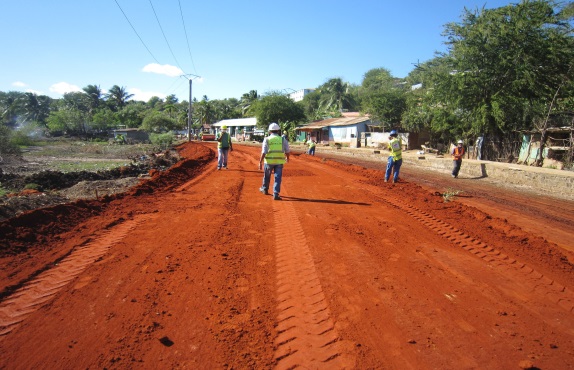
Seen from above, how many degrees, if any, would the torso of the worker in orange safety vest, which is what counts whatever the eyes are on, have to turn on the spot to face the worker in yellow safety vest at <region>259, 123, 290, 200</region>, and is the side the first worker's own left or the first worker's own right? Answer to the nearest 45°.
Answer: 0° — they already face them

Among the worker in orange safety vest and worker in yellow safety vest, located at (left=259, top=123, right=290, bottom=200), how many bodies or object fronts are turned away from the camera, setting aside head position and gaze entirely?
1

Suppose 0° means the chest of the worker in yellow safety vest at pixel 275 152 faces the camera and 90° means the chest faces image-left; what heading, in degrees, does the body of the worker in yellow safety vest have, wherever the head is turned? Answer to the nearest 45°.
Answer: approximately 180°

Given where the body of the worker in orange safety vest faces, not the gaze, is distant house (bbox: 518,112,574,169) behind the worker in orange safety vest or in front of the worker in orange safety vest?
behind

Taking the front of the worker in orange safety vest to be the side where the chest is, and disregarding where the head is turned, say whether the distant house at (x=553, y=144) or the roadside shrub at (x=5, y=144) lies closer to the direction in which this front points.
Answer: the roadside shrub

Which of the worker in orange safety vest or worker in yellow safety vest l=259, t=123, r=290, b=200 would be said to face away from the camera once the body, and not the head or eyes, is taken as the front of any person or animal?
the worker in yellow safety vest

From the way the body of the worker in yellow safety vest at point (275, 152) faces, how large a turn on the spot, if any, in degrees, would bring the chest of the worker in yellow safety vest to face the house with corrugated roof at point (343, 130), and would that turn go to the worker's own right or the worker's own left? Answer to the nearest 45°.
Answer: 0° — they already face it

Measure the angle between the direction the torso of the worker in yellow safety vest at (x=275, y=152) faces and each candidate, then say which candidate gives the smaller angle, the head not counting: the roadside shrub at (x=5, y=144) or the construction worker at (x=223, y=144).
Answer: the construction worker

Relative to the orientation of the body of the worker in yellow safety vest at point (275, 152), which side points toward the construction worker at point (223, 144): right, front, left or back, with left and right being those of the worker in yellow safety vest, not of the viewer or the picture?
front

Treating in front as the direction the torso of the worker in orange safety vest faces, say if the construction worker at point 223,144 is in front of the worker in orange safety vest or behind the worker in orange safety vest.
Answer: in front

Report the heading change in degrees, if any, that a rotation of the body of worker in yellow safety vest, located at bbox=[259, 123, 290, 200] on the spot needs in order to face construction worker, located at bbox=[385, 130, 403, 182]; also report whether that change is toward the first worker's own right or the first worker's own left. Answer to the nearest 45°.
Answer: approximately 45° to the first worker's own right

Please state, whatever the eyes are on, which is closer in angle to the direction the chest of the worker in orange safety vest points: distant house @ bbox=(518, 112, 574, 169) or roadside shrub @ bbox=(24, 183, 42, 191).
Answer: the roadside shrub

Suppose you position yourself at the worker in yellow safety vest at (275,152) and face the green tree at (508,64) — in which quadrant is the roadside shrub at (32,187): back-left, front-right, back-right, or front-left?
back-left

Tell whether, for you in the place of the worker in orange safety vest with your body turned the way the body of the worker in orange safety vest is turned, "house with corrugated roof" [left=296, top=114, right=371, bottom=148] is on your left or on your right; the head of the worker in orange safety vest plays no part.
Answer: on your right

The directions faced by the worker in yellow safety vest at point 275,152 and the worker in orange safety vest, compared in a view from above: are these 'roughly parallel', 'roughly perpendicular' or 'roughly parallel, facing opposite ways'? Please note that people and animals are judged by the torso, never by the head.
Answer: roughly parallel, facing opposite ways

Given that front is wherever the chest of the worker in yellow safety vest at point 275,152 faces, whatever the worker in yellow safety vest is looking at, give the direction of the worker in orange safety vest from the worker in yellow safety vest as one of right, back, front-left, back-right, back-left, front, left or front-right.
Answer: front-right

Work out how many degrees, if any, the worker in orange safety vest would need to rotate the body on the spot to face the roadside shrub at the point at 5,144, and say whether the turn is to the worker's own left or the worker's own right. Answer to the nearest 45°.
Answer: approximately 45° to the worker's own right
